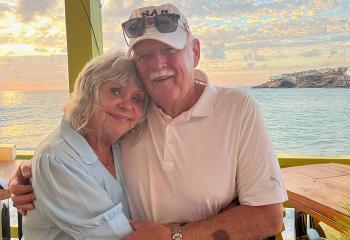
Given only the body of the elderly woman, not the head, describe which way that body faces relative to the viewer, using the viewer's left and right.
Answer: facing the viewer and to the right of the viewer

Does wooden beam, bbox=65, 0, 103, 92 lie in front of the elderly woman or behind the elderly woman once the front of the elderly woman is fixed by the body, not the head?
behind
